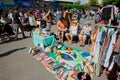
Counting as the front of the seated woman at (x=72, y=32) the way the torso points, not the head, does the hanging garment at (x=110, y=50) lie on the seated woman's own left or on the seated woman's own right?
on the seated woman's own left

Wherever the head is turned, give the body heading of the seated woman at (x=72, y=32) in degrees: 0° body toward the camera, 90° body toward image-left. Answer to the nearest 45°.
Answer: approximately 45°

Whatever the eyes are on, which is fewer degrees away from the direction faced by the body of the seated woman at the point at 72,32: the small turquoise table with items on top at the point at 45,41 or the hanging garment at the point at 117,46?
the small turquoise table with items on top

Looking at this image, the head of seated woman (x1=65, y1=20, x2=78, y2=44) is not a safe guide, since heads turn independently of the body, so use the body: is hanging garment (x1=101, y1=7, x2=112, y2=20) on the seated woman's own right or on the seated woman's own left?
on the seated woman's own left

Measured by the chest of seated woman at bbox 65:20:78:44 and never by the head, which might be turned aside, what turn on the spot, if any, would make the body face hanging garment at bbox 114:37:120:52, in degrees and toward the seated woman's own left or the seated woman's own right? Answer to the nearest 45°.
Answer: approximately 45° to the seated woman's own left

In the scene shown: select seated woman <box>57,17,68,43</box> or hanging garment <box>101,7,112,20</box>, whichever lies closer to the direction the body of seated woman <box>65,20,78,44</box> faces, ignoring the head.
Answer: the seated woman

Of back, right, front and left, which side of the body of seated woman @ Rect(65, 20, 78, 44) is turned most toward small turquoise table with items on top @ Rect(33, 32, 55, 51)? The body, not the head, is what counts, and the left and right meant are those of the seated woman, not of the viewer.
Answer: front

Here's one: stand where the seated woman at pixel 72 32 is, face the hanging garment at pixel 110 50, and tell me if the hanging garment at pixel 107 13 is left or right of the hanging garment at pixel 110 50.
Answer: left

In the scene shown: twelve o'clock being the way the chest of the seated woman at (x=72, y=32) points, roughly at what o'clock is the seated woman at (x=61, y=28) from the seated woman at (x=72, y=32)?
the seated woman at (x=61, y=28) is roughly at 2 o'clock from the seated woman at (x=72, y=32).
